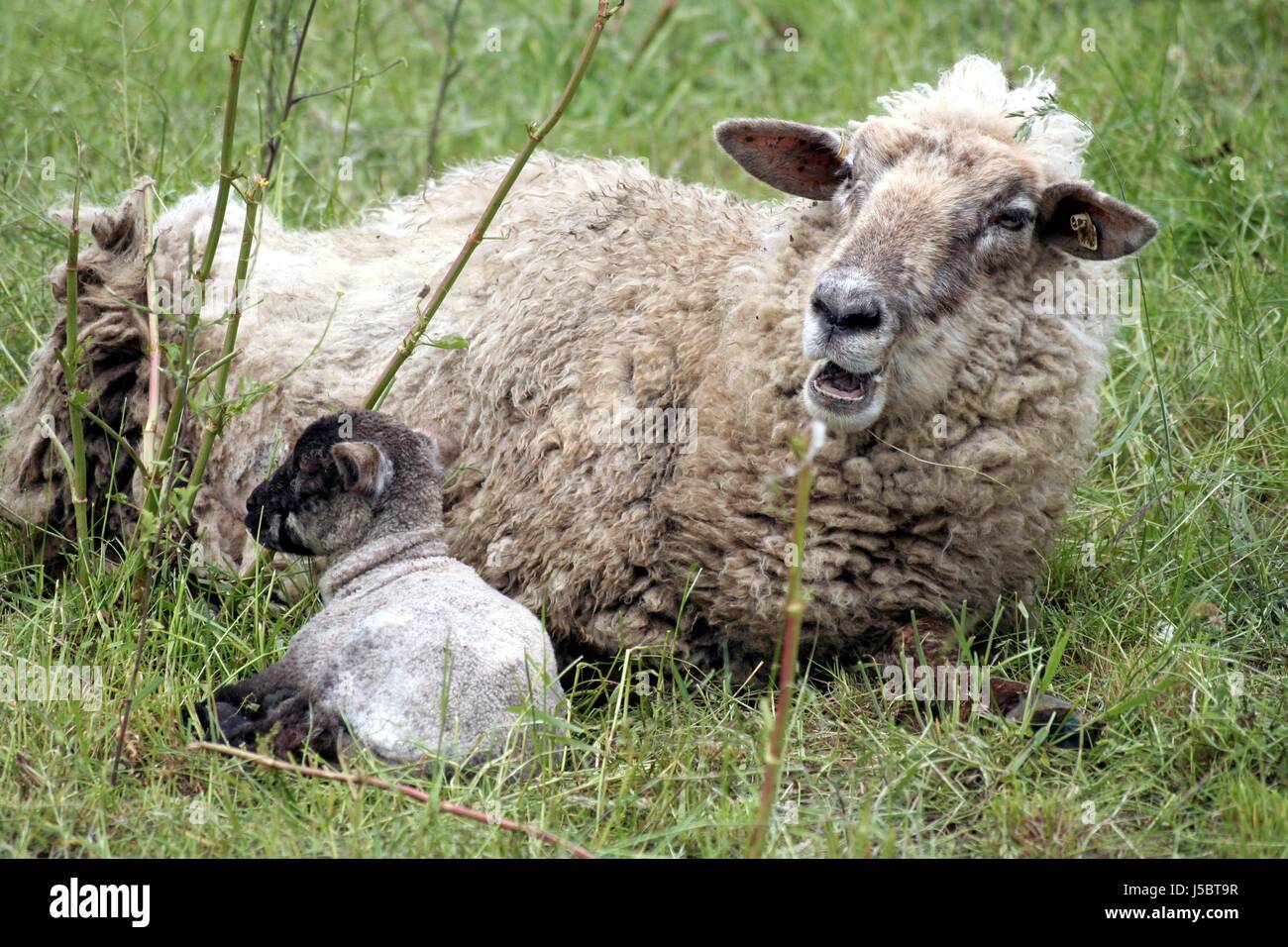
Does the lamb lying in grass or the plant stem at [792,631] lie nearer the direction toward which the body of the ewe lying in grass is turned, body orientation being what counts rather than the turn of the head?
the plant stem

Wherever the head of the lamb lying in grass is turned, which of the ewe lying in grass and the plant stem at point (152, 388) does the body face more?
the plant stem

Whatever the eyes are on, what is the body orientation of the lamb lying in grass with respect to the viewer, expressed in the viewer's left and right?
facing to the left of the viewer

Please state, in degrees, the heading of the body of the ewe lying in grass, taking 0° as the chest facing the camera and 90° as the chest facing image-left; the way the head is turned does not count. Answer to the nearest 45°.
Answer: approximately 315°

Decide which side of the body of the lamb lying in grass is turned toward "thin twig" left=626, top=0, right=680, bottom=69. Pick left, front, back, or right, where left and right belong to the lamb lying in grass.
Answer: right

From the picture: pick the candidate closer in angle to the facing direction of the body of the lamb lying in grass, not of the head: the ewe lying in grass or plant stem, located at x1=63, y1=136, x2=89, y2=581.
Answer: the plant stem

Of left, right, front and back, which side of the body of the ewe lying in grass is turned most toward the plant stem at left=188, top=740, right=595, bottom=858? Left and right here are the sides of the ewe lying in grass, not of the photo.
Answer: right

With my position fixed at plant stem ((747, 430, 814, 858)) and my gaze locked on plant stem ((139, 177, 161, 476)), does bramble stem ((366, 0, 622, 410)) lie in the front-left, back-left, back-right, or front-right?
front-right

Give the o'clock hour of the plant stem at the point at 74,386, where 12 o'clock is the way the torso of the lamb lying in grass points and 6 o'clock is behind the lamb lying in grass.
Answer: The plant stem is roughly at 1 o'clock from the lamb lying in grass.

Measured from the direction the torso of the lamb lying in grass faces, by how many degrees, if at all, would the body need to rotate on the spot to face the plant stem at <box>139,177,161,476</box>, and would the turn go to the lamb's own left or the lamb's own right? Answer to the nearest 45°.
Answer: approximately 45° to the lamb's own right

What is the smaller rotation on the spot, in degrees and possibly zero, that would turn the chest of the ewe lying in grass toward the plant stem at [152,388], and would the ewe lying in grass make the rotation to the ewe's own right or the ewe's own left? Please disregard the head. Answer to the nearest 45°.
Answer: approximately 135° to the ewe's own right

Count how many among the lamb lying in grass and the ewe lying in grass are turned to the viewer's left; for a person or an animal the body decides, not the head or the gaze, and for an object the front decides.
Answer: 1

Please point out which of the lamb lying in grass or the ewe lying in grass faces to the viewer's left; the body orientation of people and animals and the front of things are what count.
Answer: the lamb lying in grass
